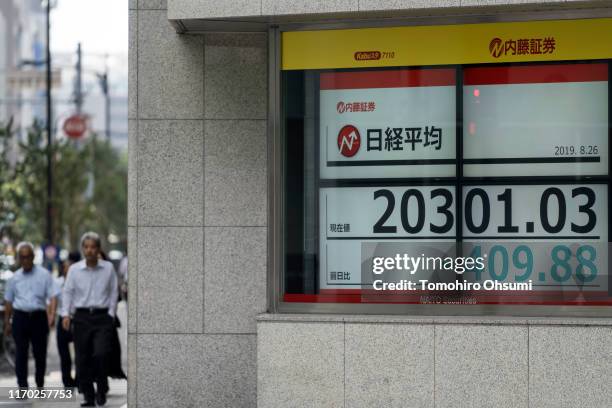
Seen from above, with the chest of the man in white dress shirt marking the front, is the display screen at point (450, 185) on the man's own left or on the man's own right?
on the man's own left

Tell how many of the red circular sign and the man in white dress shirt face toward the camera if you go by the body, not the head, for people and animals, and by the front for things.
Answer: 2

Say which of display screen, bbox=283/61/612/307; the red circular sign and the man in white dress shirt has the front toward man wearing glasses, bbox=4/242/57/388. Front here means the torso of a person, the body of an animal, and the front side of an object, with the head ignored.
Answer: the red circular sign

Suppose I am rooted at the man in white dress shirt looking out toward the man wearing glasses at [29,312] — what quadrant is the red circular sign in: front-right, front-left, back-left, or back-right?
front-right

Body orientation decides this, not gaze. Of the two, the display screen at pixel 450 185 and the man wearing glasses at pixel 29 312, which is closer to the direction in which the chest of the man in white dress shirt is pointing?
the display screen

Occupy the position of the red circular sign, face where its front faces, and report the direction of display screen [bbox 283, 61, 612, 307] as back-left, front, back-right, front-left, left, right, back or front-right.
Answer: front

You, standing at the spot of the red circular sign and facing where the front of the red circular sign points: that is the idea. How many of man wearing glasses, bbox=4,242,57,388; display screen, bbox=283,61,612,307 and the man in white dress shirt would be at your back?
0

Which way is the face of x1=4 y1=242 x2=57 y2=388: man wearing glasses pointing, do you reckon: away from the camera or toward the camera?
toward the camera

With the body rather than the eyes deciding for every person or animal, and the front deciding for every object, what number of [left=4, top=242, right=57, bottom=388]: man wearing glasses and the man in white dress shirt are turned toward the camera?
2

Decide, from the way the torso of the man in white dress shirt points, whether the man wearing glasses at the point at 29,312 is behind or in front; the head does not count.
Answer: behind

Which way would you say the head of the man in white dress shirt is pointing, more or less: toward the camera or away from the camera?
toward the camera

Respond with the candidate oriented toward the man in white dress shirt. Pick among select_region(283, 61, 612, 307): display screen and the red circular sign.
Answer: the red circular sign

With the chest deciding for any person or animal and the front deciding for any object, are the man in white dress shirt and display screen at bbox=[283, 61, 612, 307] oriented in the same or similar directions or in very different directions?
same or similar directions

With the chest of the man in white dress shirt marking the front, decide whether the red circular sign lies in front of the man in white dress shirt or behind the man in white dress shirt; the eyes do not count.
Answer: behind

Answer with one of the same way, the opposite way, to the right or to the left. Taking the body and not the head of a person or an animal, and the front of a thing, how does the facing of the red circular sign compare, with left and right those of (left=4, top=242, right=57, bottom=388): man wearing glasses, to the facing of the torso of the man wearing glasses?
the same way

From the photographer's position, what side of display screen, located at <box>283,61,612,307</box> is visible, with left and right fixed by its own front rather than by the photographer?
front

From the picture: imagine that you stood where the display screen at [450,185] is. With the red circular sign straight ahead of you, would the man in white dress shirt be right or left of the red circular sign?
left
